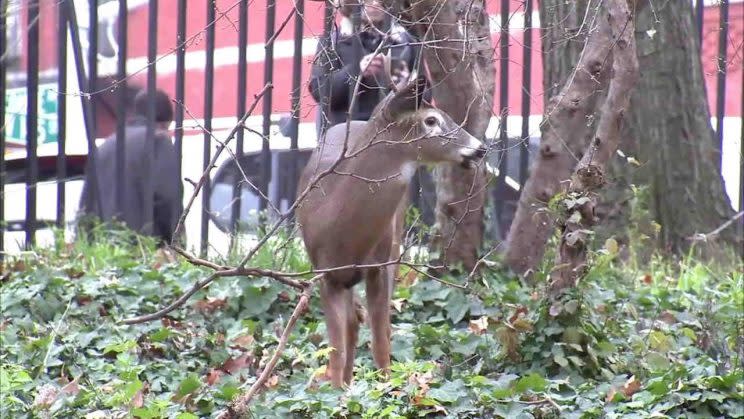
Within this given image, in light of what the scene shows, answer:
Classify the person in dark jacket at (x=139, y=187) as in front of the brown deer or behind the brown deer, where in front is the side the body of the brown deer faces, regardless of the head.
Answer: behind

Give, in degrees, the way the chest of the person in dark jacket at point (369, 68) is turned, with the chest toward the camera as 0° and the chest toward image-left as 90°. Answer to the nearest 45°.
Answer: approximately 0°

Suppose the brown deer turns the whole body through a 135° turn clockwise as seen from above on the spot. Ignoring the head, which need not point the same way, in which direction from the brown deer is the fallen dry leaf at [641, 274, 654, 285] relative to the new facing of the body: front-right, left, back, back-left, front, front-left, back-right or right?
back-right

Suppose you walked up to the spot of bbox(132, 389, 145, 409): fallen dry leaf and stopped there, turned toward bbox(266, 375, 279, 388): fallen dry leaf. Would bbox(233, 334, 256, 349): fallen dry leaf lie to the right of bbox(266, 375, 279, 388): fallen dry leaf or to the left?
left

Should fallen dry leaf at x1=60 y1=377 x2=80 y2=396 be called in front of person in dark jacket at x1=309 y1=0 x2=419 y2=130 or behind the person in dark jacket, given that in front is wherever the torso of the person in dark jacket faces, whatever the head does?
in front

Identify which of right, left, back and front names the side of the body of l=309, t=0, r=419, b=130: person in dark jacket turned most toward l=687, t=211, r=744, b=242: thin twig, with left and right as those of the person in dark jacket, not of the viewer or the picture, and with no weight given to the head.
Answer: left

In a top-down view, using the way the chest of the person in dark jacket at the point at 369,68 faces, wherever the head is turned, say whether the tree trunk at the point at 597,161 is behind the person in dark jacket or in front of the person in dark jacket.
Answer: in front

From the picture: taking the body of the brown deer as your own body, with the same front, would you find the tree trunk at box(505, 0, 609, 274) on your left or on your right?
on your left

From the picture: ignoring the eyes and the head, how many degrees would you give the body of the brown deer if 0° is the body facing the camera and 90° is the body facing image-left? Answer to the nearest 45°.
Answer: approximately 315°

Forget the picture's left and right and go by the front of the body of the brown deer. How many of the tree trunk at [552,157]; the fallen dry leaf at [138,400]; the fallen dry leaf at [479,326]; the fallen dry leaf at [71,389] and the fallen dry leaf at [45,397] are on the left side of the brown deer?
2

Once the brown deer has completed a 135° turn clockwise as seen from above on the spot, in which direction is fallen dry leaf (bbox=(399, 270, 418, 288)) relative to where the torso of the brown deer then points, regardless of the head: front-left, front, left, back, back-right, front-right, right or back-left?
right
